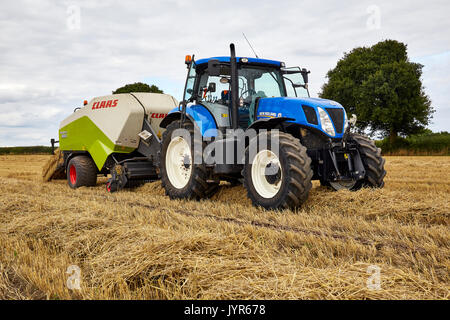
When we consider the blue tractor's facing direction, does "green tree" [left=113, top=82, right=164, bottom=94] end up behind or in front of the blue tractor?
behind

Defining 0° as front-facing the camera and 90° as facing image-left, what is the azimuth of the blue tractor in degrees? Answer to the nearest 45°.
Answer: approximately 315°

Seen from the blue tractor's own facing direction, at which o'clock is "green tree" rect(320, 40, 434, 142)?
The green tree is roughly at 8 o'clock from the blue tractor.
